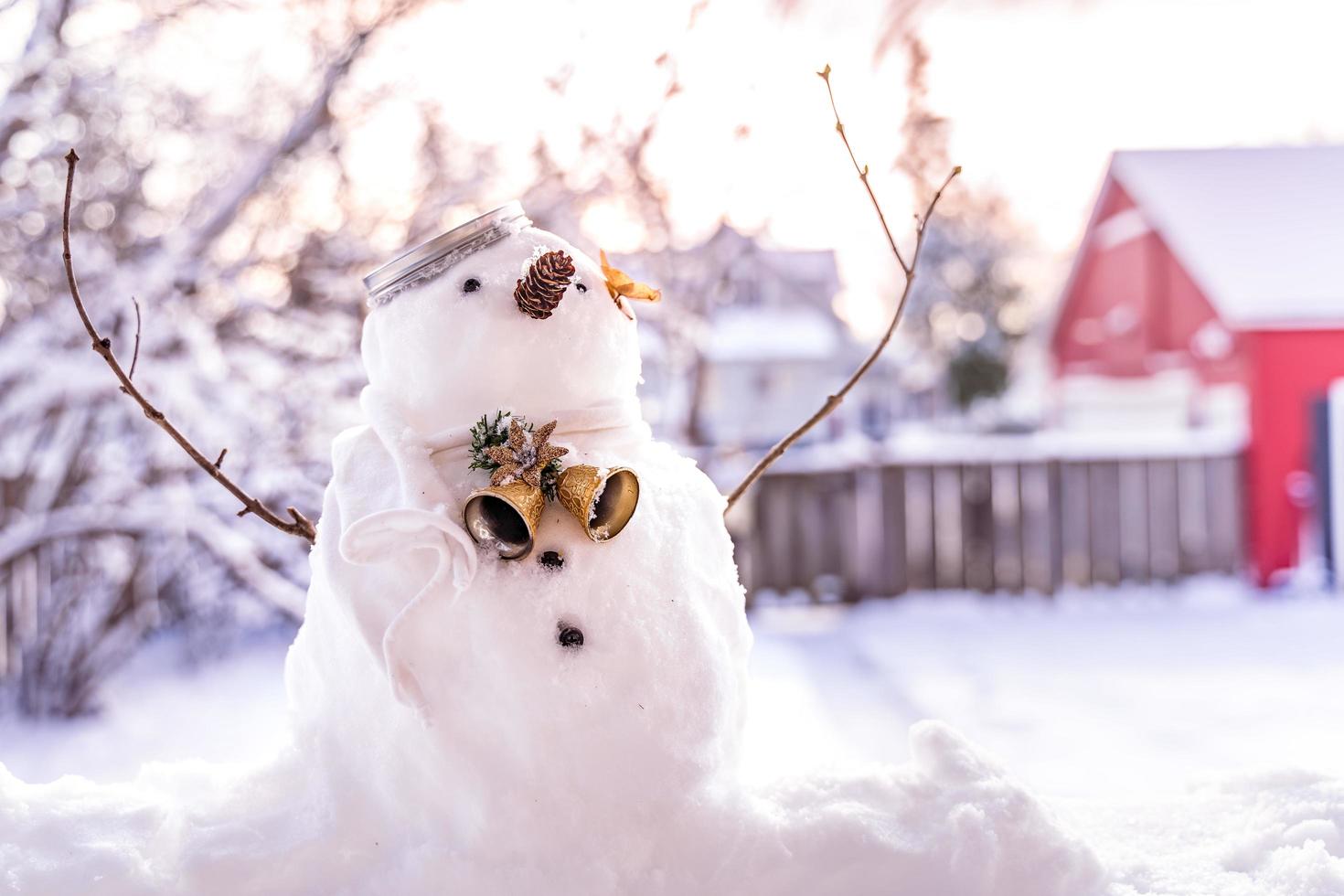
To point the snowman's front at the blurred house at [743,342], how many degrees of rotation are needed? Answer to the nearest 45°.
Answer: approximately 180°

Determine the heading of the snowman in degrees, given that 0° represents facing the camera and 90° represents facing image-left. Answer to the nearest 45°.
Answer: approximately 0°

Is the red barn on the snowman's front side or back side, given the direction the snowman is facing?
on the back side

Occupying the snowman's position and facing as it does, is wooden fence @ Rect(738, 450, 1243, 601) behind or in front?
behind

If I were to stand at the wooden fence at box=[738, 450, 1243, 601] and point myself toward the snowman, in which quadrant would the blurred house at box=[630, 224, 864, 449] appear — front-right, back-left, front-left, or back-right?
back-right

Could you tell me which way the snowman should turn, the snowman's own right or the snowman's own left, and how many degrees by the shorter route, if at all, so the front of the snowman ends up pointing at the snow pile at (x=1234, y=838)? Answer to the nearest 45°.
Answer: approximately 90° to the snowman's own left

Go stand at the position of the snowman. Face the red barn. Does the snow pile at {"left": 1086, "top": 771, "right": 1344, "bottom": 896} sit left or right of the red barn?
right
